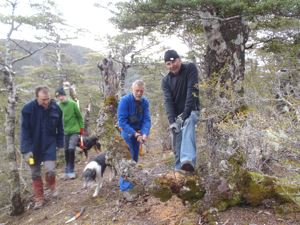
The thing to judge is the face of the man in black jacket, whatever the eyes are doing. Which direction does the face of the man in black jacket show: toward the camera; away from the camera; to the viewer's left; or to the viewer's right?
toward the camera

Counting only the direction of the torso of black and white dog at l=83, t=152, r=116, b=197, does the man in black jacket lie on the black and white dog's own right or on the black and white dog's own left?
on the black and white dog's own left

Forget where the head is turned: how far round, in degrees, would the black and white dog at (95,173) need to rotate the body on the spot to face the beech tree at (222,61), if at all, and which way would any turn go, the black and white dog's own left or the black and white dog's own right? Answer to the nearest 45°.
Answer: approximately 90° to the black and white dog's own left

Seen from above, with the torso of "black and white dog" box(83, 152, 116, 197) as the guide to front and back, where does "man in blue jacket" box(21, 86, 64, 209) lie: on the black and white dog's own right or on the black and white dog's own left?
on the black and white dog's own right

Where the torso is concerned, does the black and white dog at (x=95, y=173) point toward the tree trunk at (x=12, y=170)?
no
